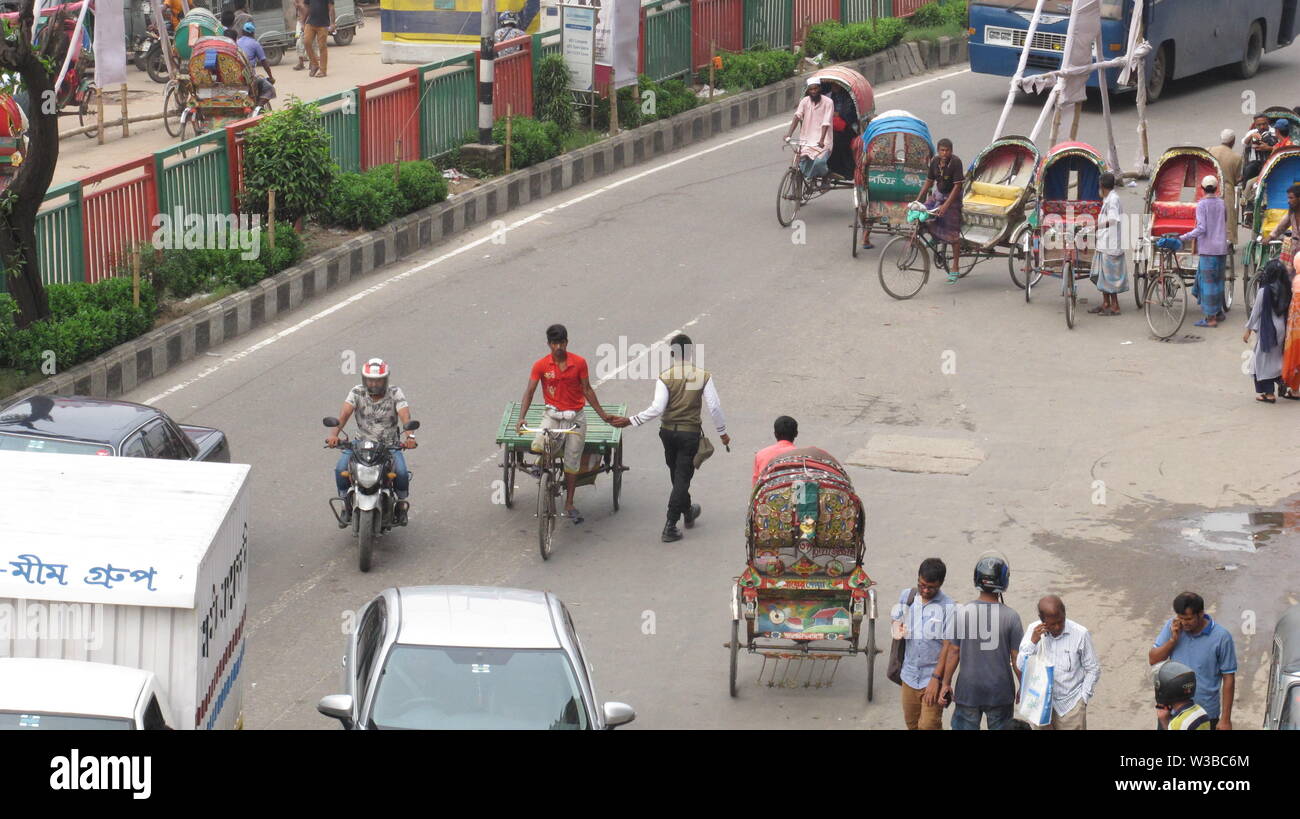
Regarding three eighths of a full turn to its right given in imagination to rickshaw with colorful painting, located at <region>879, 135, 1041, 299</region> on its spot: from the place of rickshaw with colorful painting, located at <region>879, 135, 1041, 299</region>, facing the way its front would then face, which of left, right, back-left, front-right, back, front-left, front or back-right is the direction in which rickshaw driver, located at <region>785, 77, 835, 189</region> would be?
front-left

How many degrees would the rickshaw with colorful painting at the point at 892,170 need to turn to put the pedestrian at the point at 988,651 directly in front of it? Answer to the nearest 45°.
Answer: approximately 180°

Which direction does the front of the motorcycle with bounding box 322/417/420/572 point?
toward the camera

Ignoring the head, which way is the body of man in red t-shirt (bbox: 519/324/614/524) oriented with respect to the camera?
toward the camera

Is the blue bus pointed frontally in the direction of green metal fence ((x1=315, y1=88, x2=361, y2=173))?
yes

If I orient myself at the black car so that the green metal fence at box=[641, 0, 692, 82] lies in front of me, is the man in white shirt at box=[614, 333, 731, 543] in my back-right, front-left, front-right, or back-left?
front-right

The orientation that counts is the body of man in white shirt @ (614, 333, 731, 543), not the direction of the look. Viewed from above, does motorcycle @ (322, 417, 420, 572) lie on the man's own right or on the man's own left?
on the man's own left

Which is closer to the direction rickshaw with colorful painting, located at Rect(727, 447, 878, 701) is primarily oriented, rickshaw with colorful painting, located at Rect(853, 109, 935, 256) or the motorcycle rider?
the rickshaw with colorful painting

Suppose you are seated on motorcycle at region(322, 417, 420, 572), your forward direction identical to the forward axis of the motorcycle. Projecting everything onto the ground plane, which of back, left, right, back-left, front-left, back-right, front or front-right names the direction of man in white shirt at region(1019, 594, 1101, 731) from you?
front-left

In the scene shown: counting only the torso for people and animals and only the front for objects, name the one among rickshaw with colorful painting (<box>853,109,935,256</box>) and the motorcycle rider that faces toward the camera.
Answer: the motorcycle rider

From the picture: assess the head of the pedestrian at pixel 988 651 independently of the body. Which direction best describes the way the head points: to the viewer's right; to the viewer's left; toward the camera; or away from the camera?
away from the camera

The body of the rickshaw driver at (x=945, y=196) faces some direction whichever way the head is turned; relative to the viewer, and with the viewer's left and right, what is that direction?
facing the viewer and to the left of the viewer

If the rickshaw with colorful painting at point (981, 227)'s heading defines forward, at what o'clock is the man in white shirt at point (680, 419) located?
The man in white shirt is roughly at 11 o'clock from the rickshaw with colorful painting.

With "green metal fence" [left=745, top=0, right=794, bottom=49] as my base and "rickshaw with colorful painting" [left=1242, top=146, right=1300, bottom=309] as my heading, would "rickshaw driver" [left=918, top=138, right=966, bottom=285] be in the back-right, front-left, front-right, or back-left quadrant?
front-right

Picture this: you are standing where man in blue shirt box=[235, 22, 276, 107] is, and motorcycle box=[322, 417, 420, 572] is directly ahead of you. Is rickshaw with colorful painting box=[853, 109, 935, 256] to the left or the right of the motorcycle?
left
